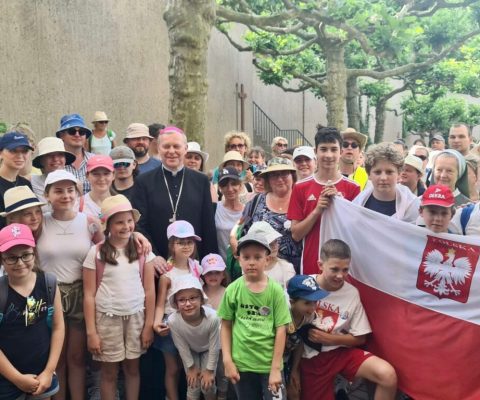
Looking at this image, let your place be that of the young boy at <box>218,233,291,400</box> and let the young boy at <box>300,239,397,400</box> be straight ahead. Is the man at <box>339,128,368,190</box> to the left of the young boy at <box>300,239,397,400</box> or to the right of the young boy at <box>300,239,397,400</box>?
left

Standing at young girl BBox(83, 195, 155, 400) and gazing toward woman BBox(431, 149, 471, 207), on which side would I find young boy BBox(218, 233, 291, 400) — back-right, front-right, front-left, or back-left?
front-right

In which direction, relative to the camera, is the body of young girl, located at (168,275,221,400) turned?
toward the camera

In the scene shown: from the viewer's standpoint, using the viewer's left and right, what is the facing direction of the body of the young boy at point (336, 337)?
facing the viewer

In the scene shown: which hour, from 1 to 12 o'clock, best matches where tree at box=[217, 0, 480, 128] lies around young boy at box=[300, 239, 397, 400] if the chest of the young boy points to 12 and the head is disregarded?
The tree is roughly at 6 o'clock from the young boy.

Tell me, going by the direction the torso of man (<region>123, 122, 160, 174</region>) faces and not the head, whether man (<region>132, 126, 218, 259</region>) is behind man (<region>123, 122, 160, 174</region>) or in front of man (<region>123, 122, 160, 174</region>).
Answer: in front

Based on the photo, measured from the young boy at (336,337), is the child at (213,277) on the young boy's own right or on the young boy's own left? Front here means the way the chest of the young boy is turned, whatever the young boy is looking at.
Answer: on the young boy's own right

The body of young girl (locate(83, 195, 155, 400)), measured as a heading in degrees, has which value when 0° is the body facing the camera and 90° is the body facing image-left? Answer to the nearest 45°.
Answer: approximately 0°

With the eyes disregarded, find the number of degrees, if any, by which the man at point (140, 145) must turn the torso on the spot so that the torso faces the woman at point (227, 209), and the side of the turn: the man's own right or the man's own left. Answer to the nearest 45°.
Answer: approximately 45° to the man's own left
